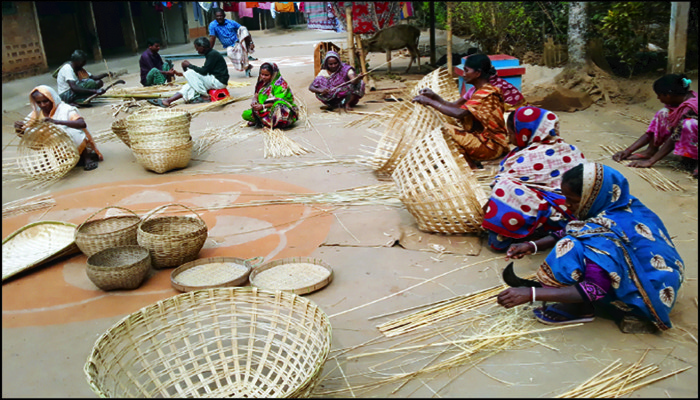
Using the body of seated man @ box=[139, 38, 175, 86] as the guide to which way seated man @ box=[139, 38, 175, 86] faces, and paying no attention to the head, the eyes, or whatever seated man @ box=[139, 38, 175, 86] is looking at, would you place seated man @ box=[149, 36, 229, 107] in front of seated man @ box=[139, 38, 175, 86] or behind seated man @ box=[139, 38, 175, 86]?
in front

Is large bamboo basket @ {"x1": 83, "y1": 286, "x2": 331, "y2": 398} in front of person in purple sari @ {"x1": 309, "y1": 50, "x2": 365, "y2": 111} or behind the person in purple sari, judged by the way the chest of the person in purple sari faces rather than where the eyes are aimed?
in front

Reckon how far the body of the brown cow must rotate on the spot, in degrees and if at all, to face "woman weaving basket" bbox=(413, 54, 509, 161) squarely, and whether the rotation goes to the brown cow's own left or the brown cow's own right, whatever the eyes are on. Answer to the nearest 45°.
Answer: approximately 90° to the brown cow's own left

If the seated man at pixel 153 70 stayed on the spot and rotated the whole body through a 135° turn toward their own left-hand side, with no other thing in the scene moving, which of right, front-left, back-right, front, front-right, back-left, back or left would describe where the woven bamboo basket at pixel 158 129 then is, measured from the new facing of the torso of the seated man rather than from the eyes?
back

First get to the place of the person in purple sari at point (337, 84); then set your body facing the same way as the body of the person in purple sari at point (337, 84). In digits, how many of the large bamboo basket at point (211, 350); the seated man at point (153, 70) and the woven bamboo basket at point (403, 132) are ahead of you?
2

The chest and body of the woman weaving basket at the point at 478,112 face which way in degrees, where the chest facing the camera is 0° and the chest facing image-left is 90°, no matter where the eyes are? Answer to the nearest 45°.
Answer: approximately 90°

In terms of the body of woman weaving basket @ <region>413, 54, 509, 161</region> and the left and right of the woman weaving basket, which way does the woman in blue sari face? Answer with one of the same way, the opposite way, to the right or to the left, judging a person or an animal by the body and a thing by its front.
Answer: the same way

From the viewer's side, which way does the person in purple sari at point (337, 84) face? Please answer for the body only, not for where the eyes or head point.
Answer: toward the camera

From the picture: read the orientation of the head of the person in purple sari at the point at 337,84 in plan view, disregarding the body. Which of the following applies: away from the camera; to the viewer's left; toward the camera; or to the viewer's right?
toward the camera

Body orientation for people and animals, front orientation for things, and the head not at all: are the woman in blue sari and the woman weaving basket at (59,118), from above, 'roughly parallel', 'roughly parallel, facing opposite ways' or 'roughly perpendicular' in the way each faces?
roughly perpendicular

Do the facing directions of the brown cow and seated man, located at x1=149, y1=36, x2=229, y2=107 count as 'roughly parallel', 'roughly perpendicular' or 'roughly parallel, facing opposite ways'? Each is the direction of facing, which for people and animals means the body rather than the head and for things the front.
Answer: roughly parallel

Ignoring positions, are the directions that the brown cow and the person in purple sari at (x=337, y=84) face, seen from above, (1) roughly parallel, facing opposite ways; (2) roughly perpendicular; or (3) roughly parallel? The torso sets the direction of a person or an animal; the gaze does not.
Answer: roughly perpendicular

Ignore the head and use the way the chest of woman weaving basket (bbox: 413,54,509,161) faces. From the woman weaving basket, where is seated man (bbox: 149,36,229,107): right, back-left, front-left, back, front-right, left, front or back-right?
front-right

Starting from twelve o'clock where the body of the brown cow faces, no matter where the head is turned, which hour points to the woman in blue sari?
The woman in blue sari is roughly at 9 o'clock from the brown cow.

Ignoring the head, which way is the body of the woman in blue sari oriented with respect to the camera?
to the viewer's left

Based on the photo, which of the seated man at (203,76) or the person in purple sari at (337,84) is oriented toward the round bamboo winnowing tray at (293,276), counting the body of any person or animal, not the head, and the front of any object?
the person in purple sari

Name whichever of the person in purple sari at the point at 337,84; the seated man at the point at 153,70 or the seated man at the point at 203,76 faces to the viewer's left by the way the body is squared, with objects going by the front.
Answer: the seated man at the point at 203,76

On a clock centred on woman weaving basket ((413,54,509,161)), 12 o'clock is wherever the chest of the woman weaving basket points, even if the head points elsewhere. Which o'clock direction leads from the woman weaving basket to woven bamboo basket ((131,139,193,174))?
The woven bamboo basket is roughly at 12 o'clock from the woman weaving basket.

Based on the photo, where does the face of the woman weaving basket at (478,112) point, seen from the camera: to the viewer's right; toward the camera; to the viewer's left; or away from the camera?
to the viewer's left

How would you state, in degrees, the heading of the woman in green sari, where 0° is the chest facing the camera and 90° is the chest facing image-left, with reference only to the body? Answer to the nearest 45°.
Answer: approximately 45°
